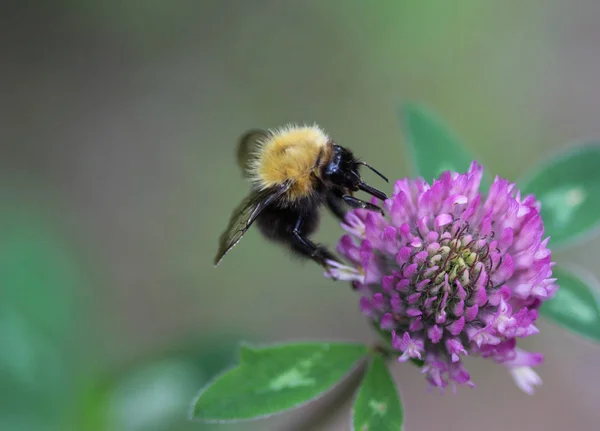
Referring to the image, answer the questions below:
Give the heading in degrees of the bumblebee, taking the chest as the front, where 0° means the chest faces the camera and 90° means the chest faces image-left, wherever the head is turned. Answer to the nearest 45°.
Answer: approximately 270°

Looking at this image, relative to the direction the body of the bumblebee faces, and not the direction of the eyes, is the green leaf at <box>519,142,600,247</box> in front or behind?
in front

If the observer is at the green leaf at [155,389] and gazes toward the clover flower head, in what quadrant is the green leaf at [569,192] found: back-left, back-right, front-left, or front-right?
front-left

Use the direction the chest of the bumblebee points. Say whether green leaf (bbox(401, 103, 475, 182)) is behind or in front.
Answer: in front
